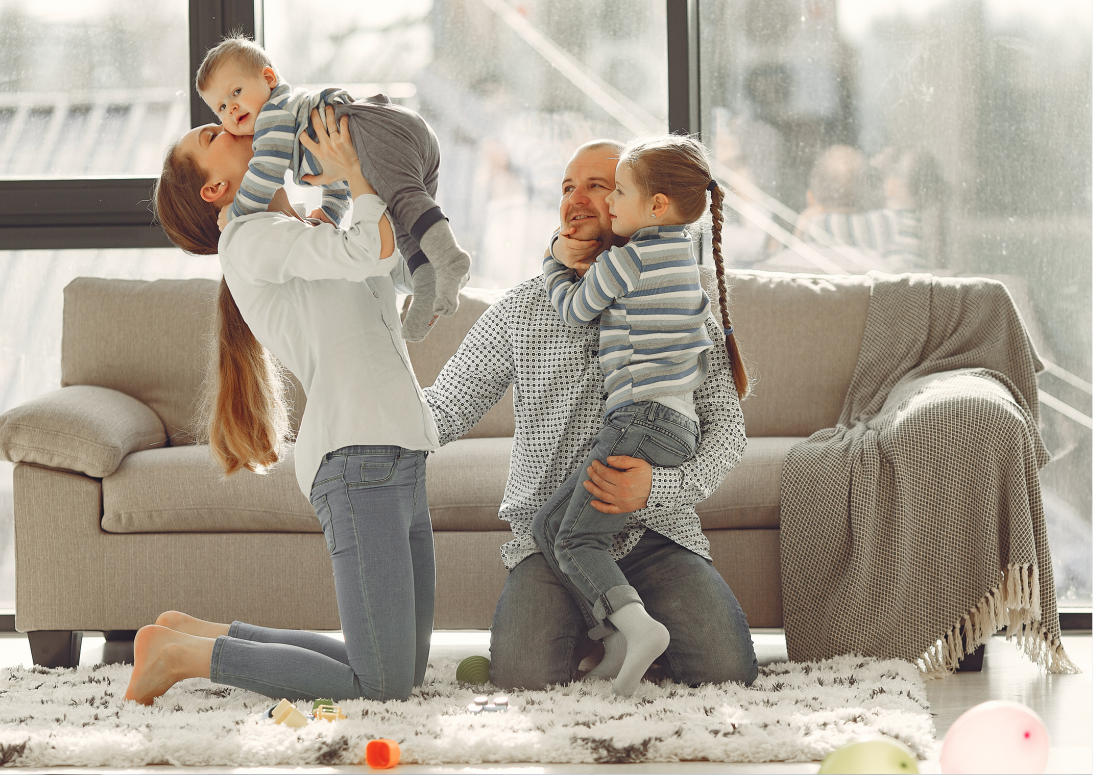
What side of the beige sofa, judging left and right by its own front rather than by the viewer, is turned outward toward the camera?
front

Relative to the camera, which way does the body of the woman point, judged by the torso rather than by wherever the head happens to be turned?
to the viewer's right

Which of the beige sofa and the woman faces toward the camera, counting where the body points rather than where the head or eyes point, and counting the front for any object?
the beige sofa

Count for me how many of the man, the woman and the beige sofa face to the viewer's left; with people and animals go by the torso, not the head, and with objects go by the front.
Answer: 0

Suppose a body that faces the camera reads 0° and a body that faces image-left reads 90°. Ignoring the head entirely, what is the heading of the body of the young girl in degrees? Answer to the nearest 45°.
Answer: approximately 90°

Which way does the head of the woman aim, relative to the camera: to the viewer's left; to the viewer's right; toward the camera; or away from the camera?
to the viewer's right

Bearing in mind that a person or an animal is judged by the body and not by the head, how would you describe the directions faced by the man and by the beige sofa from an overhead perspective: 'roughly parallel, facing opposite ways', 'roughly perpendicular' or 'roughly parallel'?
roughly parallel

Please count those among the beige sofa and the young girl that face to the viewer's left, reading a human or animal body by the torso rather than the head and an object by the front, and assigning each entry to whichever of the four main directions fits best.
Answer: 1

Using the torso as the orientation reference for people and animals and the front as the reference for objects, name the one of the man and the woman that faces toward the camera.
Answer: the man

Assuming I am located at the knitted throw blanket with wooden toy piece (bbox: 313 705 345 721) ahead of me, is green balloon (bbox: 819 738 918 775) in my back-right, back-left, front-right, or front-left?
front-left

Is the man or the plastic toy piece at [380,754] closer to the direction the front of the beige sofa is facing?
the plastic toy piece
